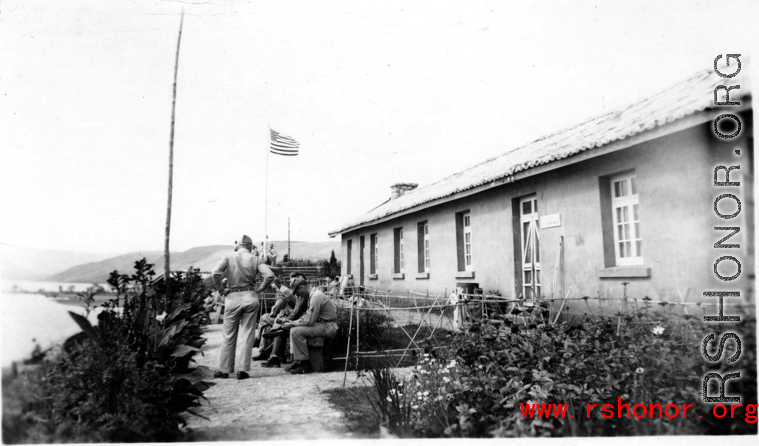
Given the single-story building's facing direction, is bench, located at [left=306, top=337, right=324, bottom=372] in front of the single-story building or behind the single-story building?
in front

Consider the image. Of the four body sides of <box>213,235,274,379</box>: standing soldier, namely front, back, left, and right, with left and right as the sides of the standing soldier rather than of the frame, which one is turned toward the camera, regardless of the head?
back

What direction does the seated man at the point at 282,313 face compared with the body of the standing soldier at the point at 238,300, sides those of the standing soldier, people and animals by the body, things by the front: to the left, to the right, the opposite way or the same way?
to the left

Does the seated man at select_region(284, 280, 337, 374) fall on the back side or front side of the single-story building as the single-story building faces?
on the front side

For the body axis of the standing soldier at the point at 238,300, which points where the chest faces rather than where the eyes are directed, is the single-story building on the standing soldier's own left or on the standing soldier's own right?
on the standing soldier's own right

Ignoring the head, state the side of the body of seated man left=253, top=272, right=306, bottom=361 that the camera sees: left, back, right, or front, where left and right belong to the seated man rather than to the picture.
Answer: left

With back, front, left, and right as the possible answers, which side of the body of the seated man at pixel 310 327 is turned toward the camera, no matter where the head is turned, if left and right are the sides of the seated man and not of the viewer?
left

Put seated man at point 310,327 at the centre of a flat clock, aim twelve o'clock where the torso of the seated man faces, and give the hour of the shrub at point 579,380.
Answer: The shrub is roughly at 8 o'clock from the seated man.

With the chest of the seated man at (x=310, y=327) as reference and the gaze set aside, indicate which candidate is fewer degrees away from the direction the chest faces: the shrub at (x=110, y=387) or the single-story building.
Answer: the shrub

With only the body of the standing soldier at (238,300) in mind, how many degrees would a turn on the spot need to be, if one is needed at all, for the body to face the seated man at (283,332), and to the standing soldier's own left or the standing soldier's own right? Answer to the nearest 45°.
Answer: approximately 45° to the standing soldier's own right

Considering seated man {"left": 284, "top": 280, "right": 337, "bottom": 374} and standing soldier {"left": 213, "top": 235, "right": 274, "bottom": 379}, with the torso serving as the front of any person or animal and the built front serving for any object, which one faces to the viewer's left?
the seated man
